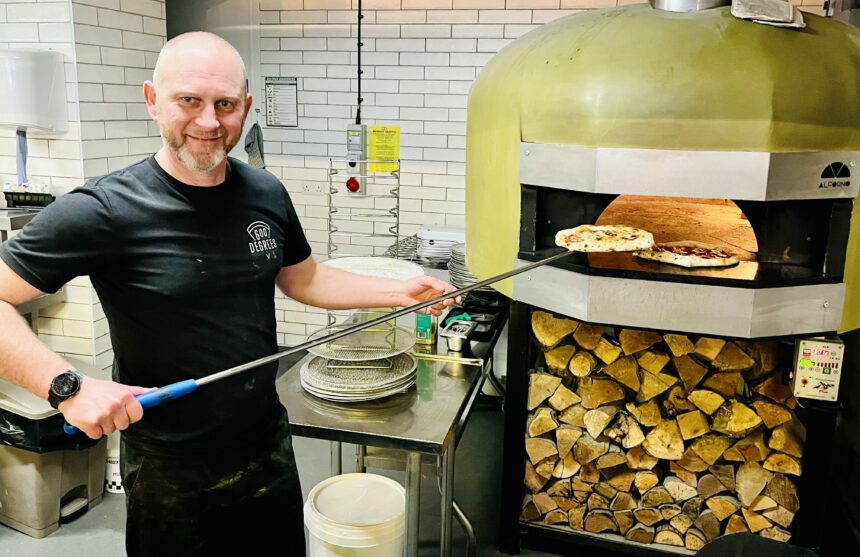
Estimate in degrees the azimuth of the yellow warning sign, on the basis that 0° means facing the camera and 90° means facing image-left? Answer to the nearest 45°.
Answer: approximately 0°

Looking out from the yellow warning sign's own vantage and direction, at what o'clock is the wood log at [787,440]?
The wood log is roughly at 11 o'clock from the yellow warning sign.

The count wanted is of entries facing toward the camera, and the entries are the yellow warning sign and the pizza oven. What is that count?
2

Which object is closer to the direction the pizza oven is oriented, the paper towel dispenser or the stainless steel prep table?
the stainless steel prep table

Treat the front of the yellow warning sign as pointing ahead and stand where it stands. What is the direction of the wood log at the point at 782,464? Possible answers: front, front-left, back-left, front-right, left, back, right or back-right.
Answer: front-left

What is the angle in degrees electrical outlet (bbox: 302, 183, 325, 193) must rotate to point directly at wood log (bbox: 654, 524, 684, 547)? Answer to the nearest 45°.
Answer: approximately 45° to its left

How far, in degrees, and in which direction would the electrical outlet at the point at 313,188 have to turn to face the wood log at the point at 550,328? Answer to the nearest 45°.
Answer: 0° — it already faces it

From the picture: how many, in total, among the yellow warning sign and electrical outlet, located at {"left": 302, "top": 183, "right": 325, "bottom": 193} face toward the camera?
2

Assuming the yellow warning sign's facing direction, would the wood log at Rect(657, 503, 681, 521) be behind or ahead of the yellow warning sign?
ahead

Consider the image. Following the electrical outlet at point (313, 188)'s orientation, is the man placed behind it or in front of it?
in front

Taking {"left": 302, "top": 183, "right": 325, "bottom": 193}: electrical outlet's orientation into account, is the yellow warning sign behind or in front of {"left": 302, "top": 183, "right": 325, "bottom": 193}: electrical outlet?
in front

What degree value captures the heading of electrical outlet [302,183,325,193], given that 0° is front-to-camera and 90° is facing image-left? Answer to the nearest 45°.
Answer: approximately 0°

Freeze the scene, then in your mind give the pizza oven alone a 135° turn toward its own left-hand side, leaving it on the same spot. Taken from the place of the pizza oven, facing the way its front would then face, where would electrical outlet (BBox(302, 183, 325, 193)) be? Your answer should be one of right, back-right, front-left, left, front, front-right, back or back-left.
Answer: left
